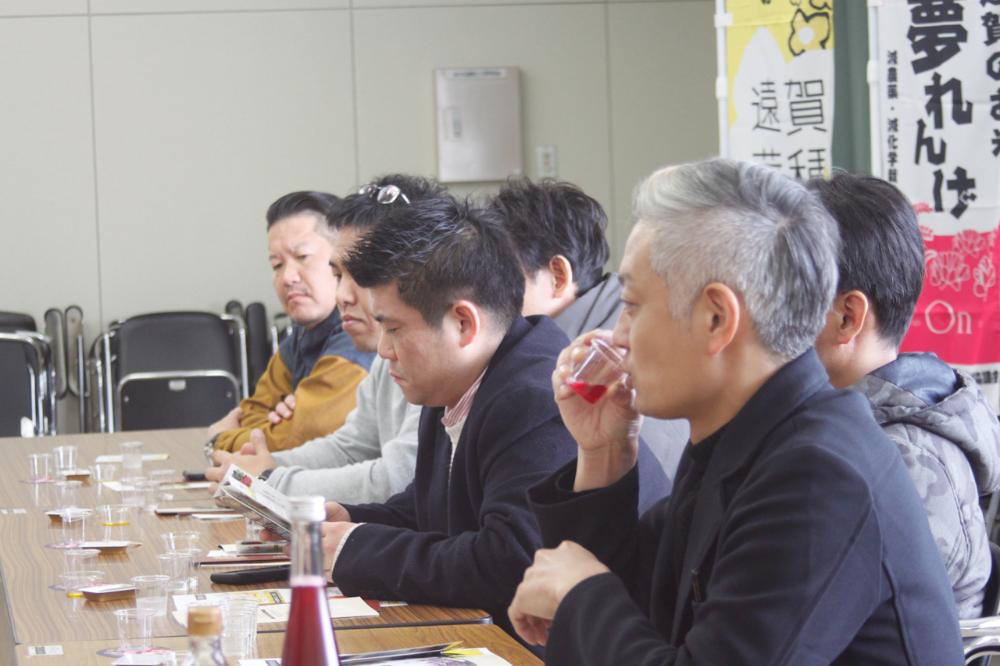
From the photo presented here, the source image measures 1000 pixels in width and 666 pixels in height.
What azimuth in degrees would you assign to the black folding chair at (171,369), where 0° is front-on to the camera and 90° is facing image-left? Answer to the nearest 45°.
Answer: approximately 0°

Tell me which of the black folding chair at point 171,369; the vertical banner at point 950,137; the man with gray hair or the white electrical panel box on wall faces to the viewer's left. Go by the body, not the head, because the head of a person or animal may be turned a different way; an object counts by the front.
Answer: the man with gray hair

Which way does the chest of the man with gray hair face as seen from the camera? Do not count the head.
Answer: to the viewer's left

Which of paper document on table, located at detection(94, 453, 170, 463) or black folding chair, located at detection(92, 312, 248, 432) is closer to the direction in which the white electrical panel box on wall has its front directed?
the paper document on table

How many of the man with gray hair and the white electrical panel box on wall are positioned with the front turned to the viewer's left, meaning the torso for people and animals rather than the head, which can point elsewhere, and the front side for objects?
1

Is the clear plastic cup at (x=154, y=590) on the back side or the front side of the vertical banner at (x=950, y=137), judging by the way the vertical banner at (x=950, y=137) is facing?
on the front side

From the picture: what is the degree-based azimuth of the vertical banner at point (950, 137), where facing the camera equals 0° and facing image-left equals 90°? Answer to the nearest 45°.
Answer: approximately 0°

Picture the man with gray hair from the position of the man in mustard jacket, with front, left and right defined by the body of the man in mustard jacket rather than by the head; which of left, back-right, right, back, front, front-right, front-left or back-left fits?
front-left

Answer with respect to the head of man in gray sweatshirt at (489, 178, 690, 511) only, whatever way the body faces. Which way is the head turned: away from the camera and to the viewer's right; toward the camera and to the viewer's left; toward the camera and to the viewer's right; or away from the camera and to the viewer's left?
away from the camera and to the viewer's left

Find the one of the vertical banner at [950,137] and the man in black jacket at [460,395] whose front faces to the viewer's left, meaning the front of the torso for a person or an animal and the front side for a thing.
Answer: the man in black jacket

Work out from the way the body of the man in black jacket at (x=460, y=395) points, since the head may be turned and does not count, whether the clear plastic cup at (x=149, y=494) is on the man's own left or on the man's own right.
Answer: on the man's own right

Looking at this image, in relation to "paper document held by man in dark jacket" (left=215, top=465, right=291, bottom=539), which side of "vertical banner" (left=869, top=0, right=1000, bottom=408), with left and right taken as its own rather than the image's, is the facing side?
front

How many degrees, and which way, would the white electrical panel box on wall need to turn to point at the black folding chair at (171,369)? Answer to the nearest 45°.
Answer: approximately 45° to its right

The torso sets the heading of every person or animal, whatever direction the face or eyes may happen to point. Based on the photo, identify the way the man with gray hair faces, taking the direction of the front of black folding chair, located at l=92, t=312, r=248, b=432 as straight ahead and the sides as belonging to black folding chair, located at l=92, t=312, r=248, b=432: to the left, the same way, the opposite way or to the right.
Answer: to the right

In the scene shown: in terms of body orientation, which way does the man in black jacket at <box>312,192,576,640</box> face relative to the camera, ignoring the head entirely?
to the viewer's left

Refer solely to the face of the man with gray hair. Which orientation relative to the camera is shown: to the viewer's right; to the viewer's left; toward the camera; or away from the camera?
to the viewer's left
